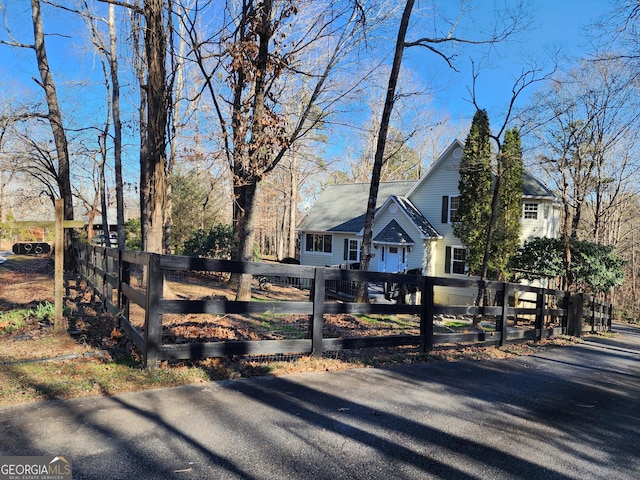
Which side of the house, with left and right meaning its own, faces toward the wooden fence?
front

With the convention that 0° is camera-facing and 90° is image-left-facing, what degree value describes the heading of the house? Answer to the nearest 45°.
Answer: approximately 0°

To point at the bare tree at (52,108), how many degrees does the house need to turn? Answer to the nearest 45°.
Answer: approximately 45° to its right

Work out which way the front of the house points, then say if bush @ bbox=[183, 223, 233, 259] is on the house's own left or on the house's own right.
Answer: on the house's own right

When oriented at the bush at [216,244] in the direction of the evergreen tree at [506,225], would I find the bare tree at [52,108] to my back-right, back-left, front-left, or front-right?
back-right

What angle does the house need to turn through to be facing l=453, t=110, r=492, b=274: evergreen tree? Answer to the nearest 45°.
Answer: approximately 45° to its left
